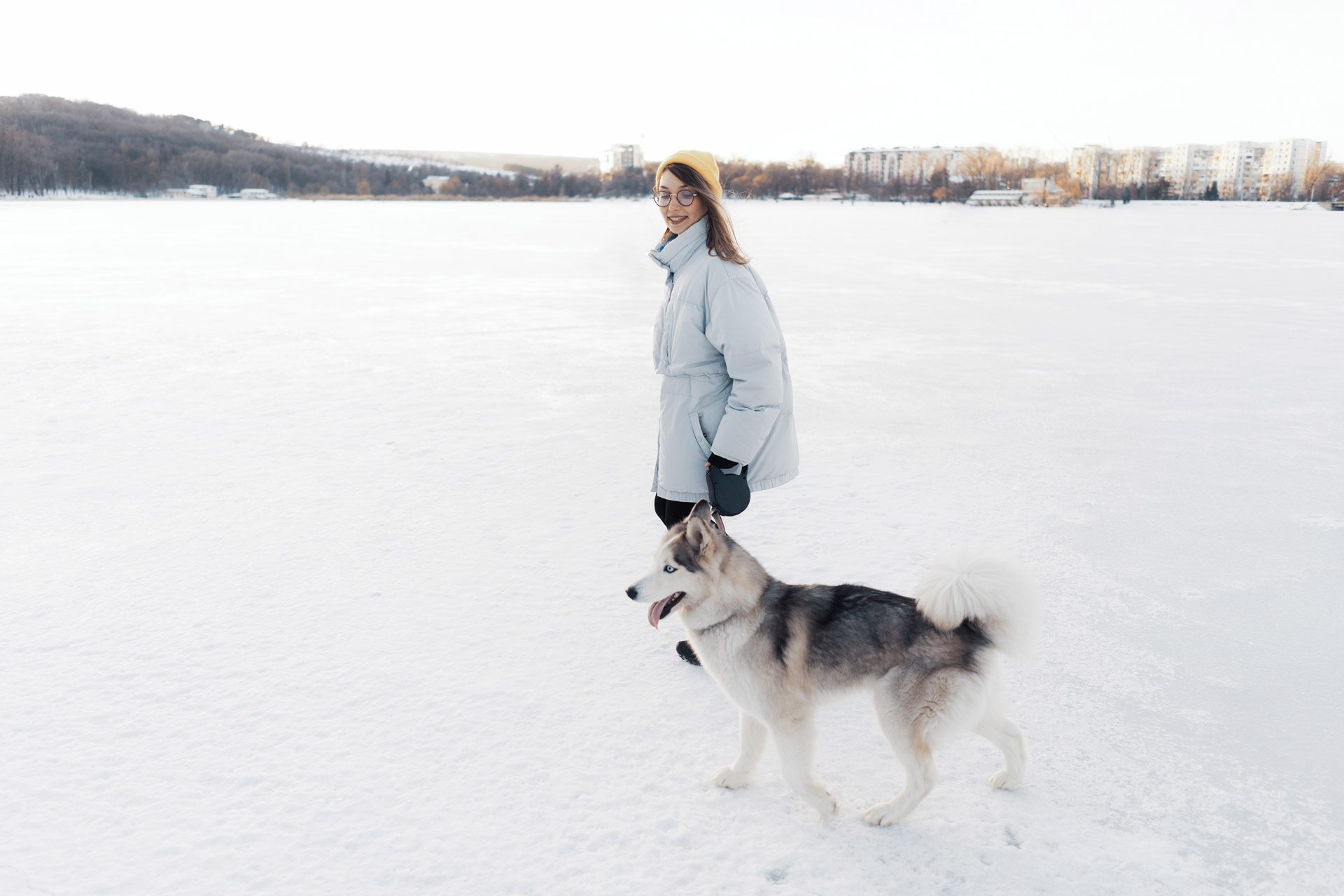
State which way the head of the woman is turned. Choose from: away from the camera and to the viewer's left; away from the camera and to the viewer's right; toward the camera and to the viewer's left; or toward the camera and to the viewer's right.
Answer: toward the camera and to the viewer's left

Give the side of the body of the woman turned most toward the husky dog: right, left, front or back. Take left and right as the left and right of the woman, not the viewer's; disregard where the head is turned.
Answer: left

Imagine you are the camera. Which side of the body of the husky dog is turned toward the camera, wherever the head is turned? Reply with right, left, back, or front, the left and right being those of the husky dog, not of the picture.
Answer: left

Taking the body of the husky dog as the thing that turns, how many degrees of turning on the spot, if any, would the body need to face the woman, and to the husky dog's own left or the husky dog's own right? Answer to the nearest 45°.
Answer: approximately 45° to the husky dog's own right

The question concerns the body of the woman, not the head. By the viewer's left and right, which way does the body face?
facing the viewer and to the left of the viewer

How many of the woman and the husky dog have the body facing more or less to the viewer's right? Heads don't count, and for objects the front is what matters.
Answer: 0
